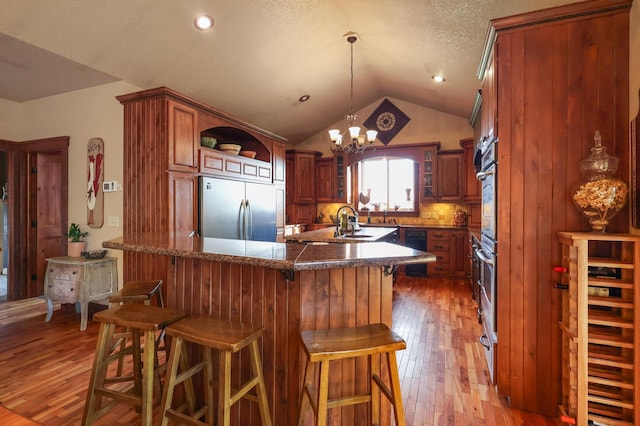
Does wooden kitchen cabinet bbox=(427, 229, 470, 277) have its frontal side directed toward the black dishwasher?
no

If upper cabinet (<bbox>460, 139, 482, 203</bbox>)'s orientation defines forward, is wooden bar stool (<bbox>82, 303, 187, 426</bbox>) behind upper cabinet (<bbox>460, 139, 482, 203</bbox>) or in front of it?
in front

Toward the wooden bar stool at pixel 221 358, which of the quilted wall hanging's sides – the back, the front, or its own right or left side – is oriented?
front

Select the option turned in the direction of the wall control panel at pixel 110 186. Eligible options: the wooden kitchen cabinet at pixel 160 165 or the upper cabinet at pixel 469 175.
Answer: the upper cabinet

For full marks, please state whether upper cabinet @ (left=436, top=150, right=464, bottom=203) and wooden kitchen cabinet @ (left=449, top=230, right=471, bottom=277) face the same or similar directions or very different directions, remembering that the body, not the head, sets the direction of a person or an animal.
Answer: same or similar directions

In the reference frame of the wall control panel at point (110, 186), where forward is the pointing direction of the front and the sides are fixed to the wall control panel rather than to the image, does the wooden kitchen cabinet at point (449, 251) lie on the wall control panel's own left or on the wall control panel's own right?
on the wall control panel's own left

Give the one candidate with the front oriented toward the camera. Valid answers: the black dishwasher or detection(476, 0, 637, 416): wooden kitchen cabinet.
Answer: the black dishwasher

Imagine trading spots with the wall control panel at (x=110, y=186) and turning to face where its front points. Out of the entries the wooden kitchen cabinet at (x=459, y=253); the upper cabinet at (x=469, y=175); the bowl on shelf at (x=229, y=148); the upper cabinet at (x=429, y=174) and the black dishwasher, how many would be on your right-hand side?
0

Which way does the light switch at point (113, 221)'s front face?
toward the camera

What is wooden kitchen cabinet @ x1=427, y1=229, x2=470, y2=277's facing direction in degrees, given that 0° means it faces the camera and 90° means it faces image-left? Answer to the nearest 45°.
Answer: approximately 0°

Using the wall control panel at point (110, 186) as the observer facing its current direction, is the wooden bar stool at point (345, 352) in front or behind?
in front

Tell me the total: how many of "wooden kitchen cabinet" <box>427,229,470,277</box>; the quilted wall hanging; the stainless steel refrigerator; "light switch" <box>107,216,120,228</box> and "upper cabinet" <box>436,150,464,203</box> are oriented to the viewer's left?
0

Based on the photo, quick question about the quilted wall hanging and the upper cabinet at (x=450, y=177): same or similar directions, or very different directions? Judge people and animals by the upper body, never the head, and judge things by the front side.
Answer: same or similar directions

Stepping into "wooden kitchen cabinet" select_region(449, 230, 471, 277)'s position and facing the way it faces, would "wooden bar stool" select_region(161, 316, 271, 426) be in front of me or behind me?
in front

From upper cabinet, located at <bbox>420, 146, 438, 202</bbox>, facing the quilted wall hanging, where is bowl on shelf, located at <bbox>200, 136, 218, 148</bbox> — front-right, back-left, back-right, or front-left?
front-left

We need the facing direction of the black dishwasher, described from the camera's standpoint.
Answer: facing the viewer

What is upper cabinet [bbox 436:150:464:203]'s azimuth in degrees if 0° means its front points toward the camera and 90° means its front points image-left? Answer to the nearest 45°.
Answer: approximately 0°

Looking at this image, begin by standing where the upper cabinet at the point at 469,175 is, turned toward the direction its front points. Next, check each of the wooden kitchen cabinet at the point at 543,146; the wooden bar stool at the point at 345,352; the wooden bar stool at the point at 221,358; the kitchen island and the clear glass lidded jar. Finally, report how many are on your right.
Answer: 0

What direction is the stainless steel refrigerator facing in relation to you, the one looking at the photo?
facing the viewer and to the right of the viewer

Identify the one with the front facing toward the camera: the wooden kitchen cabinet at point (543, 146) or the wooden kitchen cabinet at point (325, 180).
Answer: the wooden kitchen cabinet at point (325, 180)

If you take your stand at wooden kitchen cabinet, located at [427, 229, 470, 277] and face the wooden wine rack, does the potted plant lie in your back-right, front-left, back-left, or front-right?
front-right

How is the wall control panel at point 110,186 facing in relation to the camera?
toward the camera

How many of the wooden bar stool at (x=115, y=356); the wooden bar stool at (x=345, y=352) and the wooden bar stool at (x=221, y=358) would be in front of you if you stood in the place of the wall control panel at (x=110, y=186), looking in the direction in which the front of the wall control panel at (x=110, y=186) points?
3
